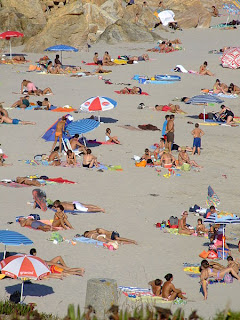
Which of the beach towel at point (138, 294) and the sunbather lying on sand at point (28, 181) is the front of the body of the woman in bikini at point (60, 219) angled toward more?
the beach towel

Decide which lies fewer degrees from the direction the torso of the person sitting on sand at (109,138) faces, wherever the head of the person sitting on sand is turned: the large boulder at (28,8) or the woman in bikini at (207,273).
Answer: the woman in bikini

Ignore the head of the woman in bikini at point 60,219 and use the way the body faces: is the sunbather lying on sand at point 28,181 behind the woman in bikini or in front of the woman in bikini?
behind

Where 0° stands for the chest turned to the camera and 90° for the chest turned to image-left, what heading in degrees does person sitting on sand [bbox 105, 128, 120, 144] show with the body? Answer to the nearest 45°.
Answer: approximately 315°

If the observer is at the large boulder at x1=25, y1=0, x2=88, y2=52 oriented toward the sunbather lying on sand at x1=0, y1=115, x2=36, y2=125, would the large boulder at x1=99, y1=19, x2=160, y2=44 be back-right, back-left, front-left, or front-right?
back-left
